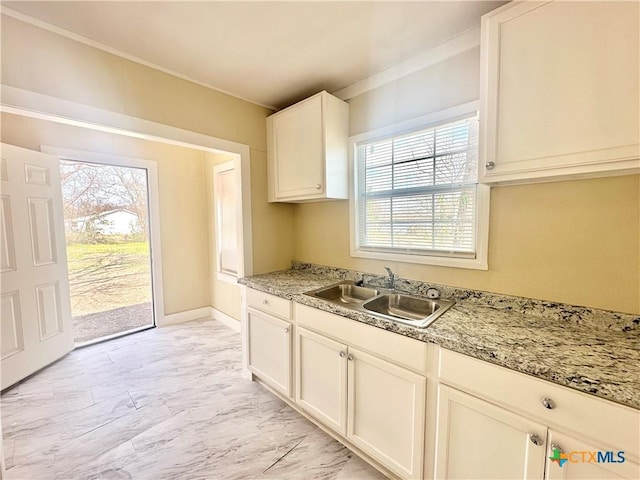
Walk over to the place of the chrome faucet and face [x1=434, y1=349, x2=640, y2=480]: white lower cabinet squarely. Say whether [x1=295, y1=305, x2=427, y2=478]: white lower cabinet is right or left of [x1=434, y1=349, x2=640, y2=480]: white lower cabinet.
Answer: right

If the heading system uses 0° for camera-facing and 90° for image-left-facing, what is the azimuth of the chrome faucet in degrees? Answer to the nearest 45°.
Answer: approximately 45°

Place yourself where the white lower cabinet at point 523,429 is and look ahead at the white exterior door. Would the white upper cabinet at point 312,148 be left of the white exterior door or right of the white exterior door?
right

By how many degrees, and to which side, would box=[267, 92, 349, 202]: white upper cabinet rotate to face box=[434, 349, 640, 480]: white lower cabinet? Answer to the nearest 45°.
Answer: approximately 90° to its left

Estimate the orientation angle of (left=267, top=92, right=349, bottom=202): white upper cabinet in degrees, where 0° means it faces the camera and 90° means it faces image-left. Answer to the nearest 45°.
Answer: approximately 45°

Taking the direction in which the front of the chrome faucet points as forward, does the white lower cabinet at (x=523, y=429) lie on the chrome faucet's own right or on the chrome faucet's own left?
on the chrome faucet's own left
